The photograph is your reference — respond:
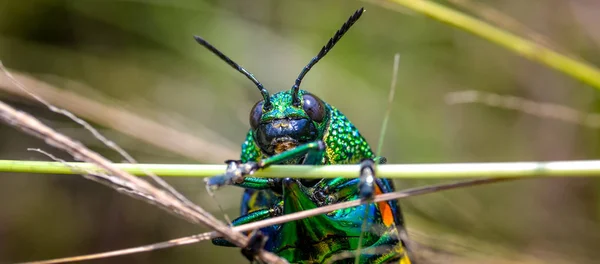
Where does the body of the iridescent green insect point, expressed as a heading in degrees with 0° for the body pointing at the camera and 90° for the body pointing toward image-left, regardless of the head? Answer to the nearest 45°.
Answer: approximately 0°

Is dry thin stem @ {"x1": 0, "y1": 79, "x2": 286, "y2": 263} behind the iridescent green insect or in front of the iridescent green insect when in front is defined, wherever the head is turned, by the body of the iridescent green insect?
in front

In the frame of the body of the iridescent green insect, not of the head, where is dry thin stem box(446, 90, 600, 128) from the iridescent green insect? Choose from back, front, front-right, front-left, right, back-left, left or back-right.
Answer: back-left
